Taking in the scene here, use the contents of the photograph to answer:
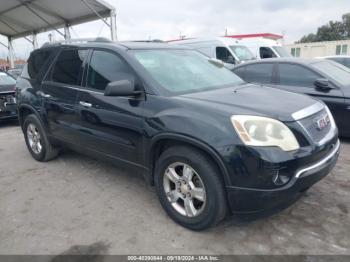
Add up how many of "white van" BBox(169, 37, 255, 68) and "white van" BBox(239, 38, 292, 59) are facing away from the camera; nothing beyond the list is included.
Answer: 0

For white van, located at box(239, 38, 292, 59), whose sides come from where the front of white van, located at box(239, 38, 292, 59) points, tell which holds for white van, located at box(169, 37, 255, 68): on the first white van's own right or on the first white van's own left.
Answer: on the first white van's own right

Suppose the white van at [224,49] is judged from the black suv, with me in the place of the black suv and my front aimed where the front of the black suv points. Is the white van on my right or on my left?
on my left

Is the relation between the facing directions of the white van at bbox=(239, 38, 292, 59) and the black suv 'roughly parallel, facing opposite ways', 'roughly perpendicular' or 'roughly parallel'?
roughly parallel

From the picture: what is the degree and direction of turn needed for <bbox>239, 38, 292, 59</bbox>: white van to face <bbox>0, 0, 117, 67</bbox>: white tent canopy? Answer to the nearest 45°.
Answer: approximately 135° to its right

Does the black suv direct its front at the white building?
no

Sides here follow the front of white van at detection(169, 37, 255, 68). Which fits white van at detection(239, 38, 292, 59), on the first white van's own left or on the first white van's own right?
on the first white van's own left

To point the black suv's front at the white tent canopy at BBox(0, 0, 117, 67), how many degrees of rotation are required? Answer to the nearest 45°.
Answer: approximately 180°

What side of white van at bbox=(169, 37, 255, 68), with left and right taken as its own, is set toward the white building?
left

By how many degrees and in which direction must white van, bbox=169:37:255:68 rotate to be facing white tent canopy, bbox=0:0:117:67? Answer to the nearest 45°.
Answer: approximately 135° to its right

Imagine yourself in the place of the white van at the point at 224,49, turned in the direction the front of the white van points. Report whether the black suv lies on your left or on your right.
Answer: on your right

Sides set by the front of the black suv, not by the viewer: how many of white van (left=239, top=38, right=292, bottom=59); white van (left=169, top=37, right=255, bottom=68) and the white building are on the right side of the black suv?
0

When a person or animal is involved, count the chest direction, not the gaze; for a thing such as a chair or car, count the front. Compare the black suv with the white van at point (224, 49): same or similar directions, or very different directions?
same or similar directions

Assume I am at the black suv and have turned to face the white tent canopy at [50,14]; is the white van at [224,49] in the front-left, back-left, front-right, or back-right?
front-right
